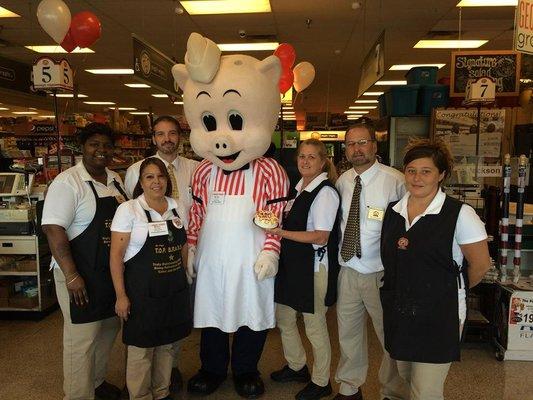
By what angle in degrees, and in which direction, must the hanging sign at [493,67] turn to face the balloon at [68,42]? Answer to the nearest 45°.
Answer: approximately 45° to its right

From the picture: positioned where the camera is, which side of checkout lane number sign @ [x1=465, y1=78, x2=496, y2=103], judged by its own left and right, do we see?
front

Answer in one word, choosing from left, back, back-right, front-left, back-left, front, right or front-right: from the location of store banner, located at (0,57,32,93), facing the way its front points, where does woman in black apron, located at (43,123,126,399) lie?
front-right

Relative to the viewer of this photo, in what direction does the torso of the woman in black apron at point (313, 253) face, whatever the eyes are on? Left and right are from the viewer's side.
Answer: facing the viewer and to the left of the viewer

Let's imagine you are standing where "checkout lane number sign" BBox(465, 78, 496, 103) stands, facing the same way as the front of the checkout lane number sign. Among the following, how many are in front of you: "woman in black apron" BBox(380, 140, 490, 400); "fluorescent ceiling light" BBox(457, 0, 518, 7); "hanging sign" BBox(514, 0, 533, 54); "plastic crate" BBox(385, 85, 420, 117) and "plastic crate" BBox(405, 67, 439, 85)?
2

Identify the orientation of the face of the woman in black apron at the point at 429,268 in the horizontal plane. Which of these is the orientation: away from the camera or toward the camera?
toward the camera

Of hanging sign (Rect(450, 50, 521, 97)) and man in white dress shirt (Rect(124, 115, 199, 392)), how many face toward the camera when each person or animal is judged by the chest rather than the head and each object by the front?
2

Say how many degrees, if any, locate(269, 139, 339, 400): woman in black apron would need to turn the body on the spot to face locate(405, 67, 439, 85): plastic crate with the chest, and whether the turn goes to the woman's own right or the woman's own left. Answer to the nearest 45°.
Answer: approximately 180°

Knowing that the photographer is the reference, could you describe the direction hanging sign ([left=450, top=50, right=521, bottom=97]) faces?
facing the viewer

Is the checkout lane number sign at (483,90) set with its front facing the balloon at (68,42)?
no

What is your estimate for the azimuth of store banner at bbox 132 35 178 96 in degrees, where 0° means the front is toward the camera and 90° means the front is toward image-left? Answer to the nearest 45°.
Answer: approximately 315°

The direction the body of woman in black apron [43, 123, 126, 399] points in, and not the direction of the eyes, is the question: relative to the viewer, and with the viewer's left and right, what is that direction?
facing the viewer and to the right of the viewer

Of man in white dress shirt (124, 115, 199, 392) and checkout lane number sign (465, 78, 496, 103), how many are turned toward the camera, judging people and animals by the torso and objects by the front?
2

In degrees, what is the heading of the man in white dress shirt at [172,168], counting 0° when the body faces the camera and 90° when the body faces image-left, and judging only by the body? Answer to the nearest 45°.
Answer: approximately 0°

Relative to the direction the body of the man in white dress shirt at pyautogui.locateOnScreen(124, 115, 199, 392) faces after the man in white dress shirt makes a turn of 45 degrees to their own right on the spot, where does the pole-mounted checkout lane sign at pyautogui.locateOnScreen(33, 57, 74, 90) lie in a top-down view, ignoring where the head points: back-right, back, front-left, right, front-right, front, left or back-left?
right

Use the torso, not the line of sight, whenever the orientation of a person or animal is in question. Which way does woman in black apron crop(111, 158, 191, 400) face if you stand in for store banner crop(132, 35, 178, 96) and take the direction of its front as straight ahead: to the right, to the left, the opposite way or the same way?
the same way
